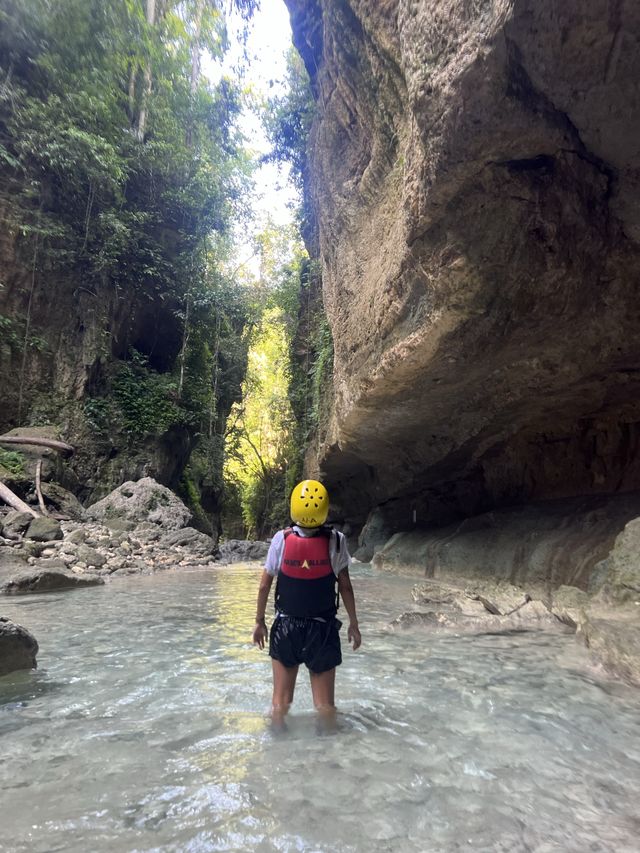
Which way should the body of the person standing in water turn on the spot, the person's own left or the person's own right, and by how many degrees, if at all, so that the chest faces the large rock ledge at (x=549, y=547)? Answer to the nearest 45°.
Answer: approximately 45° to the person's own right

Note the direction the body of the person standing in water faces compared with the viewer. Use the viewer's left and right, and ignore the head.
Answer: facing away from the viewer

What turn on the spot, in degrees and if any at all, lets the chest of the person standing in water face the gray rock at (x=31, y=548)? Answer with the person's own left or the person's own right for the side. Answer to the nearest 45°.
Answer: approximately 45° to the person's own left

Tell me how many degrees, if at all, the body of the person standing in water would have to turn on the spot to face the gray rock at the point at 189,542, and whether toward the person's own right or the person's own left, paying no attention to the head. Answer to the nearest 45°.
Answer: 0° — they already face it

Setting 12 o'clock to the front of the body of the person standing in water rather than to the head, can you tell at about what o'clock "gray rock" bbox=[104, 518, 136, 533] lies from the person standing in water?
The gray rock is roughly at 11 o'clock from the person standing in water.

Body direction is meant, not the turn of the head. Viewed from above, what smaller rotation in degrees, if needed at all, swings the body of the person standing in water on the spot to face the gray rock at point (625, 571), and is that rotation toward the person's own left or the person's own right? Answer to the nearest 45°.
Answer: approximately 45° to the person's own right

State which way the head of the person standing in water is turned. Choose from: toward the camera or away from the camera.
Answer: away from the camera

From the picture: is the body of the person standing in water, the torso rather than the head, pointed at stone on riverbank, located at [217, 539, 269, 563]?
yes

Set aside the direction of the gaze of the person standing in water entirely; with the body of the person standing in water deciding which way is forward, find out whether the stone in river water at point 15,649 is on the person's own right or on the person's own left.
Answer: on the person's own left

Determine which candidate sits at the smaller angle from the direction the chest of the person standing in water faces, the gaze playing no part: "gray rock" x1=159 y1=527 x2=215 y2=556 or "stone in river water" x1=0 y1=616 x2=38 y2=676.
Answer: the gray rock

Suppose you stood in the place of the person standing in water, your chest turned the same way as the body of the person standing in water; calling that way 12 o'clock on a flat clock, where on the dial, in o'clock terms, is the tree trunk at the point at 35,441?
The tree trunk is roughly at 11 o'clock from the person standing in water.

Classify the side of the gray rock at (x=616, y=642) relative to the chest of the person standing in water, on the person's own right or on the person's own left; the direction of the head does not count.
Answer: on the person's own right

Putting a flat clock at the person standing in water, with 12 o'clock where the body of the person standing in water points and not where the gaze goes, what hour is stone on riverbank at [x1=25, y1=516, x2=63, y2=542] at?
The stone on riverbank is roughly at 11 o'clock from the person standing in water.
